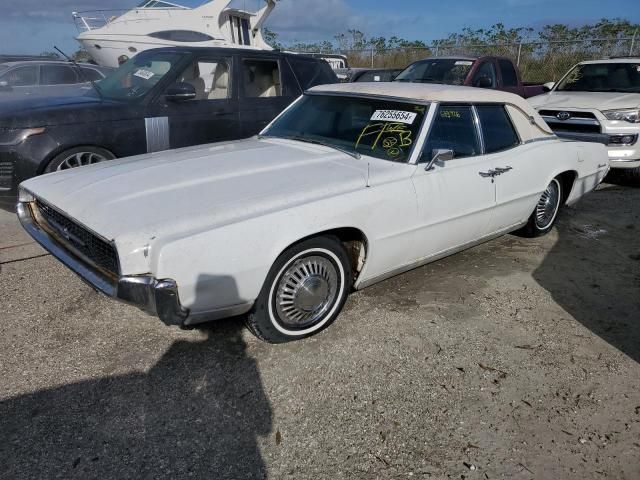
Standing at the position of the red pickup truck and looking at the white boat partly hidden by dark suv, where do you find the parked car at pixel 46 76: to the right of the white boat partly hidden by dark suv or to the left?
left

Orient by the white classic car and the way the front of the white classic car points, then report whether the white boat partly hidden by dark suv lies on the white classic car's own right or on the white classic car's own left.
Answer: on the white classic car's own right

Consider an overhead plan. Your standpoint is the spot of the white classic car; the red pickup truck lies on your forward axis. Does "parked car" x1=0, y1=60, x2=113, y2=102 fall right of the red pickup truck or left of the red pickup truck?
left

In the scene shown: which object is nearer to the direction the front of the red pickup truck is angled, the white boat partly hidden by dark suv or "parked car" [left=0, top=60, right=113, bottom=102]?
the parked car

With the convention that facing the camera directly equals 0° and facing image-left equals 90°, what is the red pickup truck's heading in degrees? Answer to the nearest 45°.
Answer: approximately 45°

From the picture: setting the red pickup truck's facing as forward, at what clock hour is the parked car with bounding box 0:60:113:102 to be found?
The parked car is roughly at 1 o'clock from the red pickup truck.

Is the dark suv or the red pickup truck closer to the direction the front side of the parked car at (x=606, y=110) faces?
the dark suv
